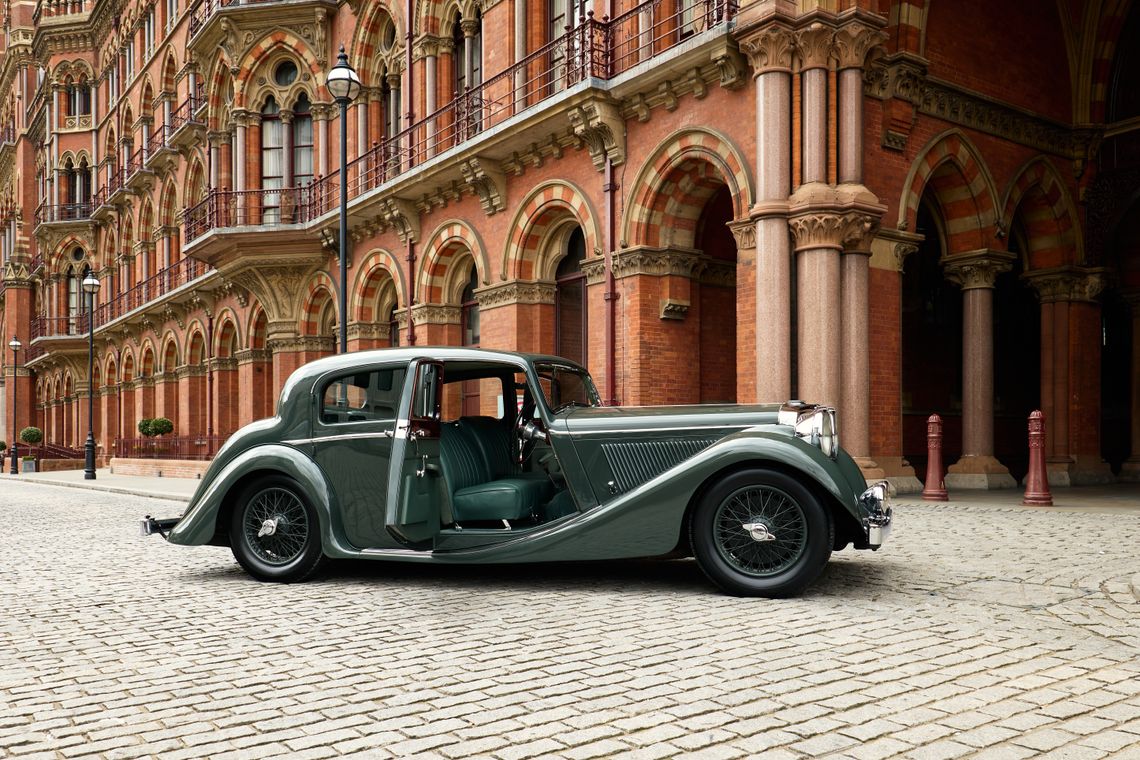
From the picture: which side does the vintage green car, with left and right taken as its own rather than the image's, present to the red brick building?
left

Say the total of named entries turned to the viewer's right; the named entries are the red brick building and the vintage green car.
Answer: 1

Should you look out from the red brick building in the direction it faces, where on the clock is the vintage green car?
The vintage green car is roughly at 11 o'clock from the red brick building.

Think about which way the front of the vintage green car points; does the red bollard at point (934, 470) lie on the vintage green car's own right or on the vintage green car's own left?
on the vintage green car's own left

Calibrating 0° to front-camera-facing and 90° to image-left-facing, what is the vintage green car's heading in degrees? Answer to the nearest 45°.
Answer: approximately 270°

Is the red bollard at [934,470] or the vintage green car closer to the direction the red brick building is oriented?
the vintage green car

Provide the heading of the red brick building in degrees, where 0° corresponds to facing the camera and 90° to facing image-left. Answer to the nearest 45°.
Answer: approximately 45°
